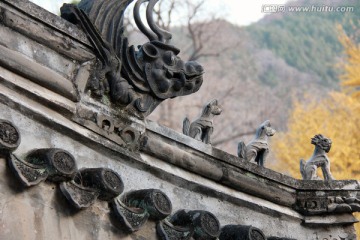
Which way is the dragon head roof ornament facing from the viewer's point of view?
to the viewer's right
